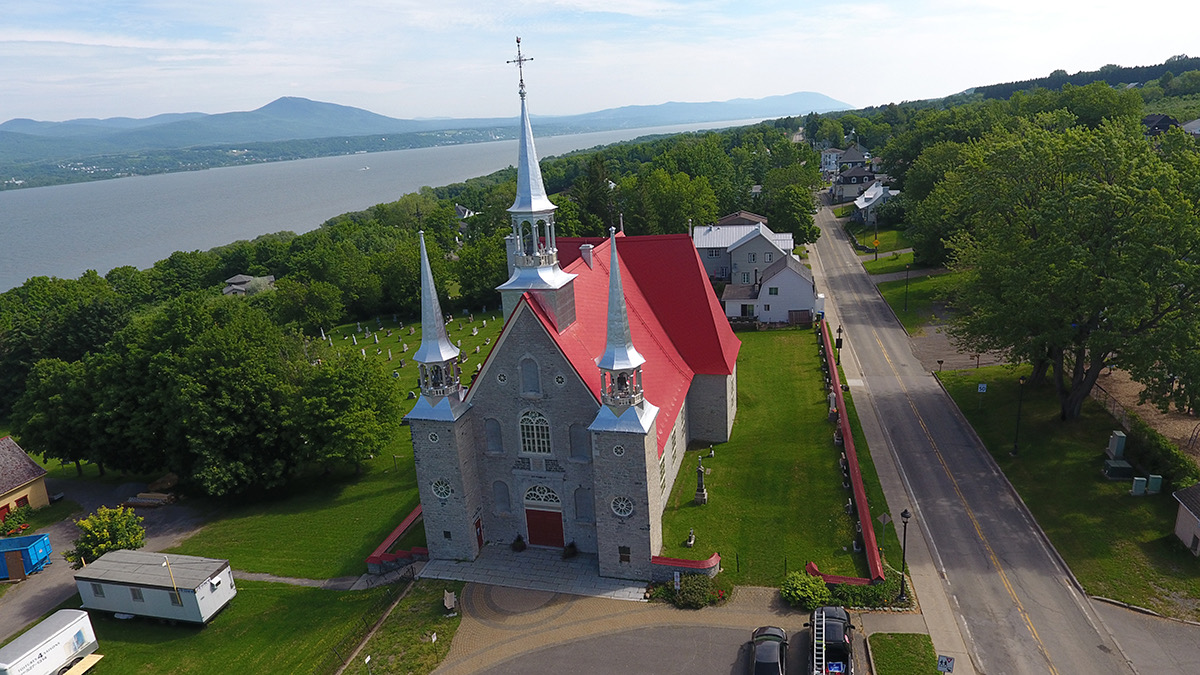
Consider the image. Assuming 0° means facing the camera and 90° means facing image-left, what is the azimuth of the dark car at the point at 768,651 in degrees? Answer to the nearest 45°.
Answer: approximately 180°

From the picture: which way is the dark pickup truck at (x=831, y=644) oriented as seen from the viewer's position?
away from the camera

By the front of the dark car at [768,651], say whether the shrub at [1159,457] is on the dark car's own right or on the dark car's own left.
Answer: on the dark car's own right

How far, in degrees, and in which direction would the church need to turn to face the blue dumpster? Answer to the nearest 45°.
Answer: approximately 90° to its right

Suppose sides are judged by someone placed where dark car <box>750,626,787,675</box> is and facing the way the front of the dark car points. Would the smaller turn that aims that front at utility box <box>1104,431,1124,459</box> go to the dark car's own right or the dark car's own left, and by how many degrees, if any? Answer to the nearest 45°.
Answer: approximately 45° to the dark car's own right

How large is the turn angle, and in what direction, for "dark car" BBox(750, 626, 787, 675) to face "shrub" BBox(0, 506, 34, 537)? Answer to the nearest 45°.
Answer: approximately 90° to its left

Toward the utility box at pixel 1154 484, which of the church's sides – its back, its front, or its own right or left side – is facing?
left

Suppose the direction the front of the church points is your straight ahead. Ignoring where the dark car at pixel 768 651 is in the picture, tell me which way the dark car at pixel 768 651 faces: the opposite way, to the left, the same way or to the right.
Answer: the opposite way

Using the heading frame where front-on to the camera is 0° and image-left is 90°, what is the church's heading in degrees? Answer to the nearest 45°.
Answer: approximately 0°
